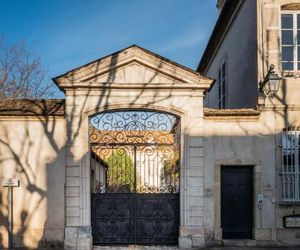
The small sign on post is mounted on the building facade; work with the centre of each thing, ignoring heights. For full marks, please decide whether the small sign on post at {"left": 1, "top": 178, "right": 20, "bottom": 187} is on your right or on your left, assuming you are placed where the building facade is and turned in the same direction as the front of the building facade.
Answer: on your right

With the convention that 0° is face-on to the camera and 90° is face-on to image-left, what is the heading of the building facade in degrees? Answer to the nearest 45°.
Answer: approximately 0°
